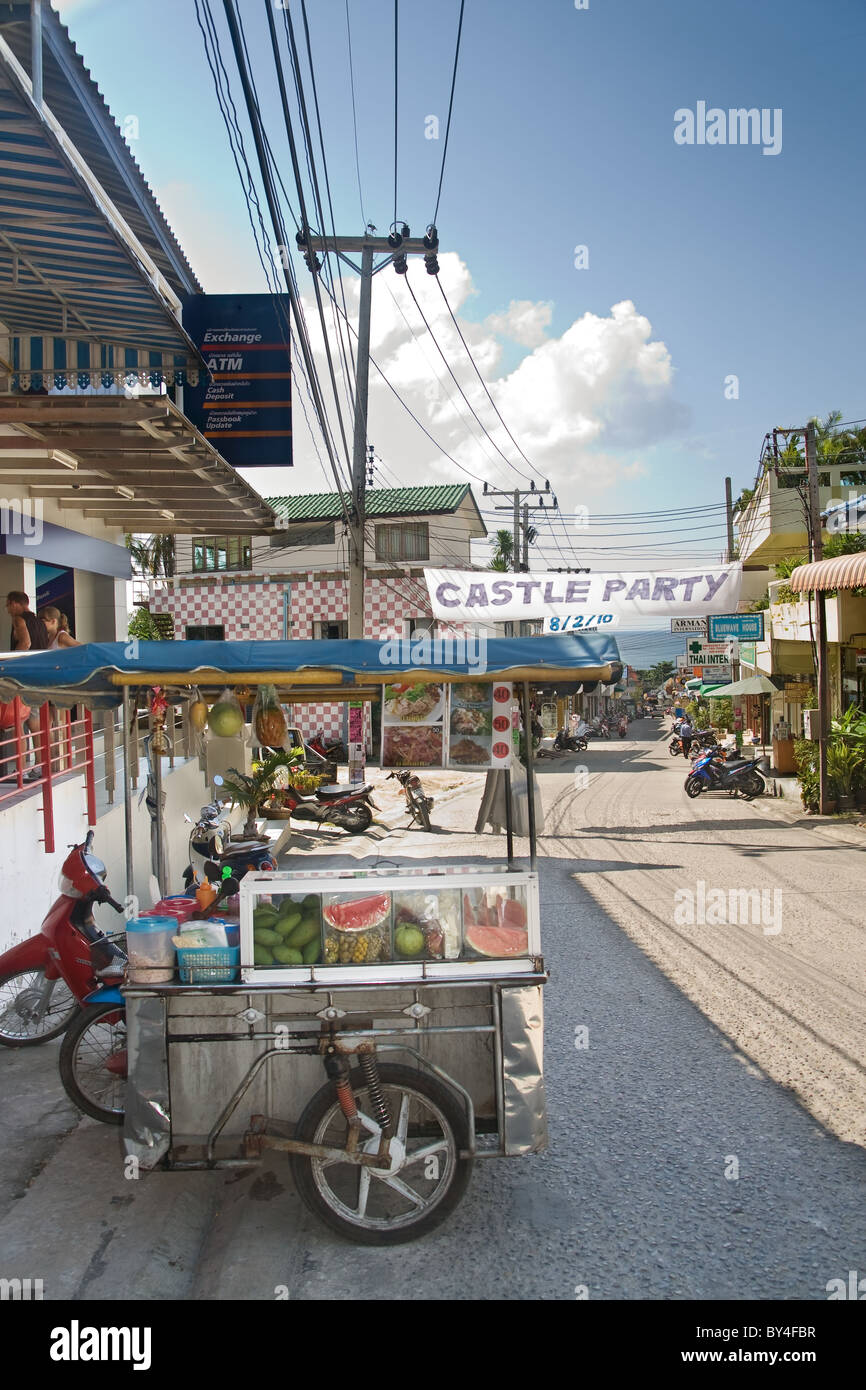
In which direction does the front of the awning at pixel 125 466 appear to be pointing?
to the viewer's right

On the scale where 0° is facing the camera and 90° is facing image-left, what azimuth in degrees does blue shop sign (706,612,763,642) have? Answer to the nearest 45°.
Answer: approximately 0°

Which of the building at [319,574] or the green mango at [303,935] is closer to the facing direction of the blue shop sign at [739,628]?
the green mango

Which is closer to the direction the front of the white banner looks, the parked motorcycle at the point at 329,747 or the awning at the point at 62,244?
the awning

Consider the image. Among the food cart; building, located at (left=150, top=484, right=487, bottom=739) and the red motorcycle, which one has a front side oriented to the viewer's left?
the red motorcycle

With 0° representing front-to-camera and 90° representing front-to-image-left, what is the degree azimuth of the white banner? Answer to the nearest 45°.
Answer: approximately 0°

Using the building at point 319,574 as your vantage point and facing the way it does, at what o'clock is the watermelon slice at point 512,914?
The watermelon slice is roughly at 12 o'clock from the building.

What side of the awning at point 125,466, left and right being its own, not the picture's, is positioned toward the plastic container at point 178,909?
right

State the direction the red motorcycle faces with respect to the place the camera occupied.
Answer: facing to the left of the viewer
